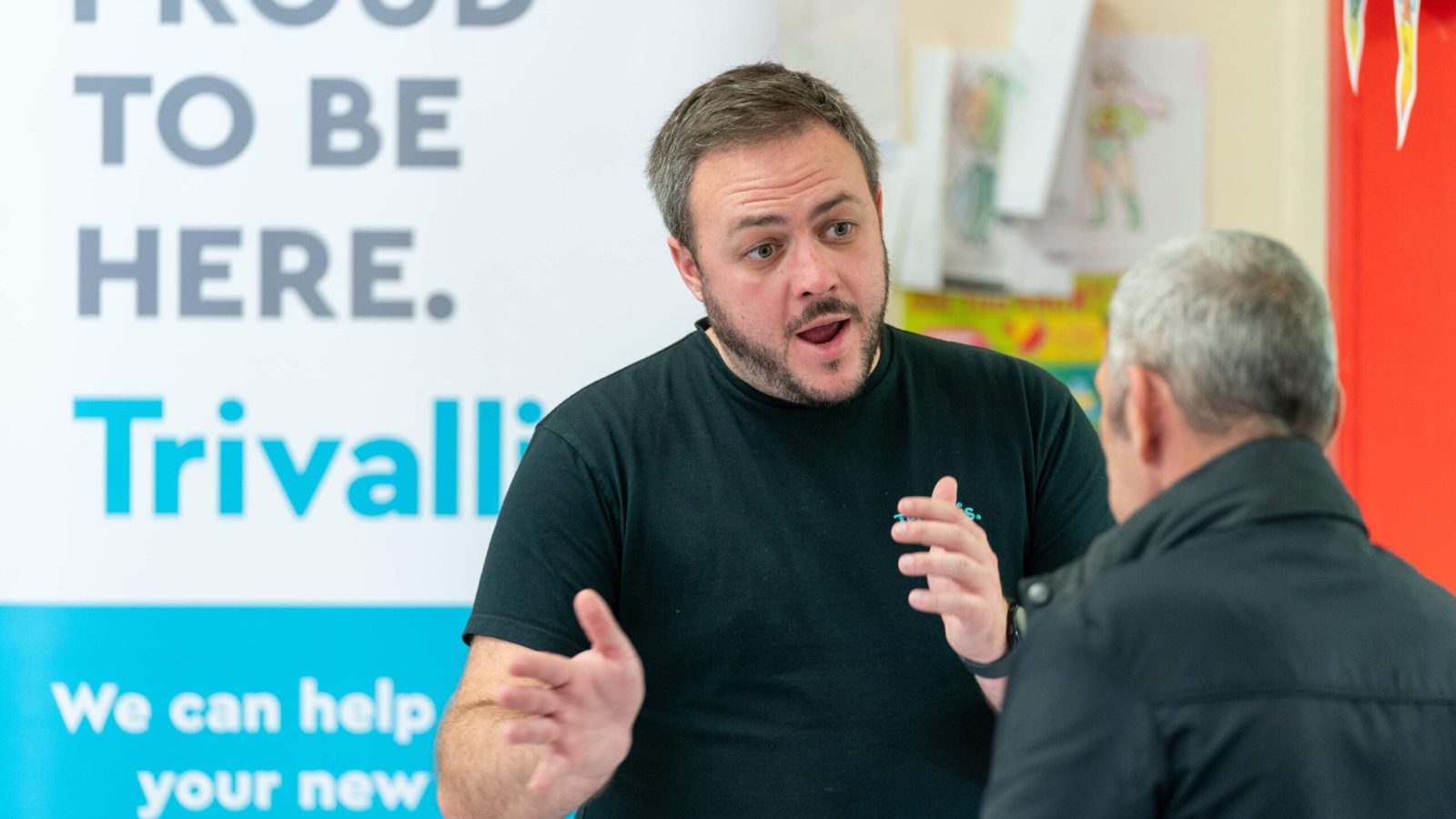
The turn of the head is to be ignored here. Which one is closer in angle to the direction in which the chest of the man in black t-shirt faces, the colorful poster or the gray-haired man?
the gray-haired man

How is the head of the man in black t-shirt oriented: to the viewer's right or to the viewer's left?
to the viewer's right

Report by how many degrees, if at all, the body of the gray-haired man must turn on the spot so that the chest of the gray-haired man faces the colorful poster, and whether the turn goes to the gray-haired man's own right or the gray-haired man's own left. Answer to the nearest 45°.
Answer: approximately 45° to the gray-haired man's own right

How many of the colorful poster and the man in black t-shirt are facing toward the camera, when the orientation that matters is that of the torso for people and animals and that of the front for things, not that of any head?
2

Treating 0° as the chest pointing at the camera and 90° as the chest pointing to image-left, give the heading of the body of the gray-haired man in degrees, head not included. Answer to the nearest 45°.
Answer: approximately 135°

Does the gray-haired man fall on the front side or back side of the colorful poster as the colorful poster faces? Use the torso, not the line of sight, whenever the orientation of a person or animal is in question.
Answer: on the front side

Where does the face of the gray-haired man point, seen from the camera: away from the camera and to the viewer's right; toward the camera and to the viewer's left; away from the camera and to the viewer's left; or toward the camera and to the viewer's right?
away from the camera and to the viewer's left

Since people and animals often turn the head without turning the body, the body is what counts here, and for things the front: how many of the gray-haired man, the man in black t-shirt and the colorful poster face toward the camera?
2

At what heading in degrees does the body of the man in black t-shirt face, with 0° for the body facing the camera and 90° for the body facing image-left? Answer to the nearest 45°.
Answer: approximately 0°

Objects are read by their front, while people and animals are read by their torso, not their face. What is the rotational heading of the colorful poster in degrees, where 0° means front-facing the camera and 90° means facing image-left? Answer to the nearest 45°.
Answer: approximately 0°

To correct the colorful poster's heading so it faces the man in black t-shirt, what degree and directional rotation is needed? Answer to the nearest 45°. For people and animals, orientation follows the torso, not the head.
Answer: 0° — it already faces them
